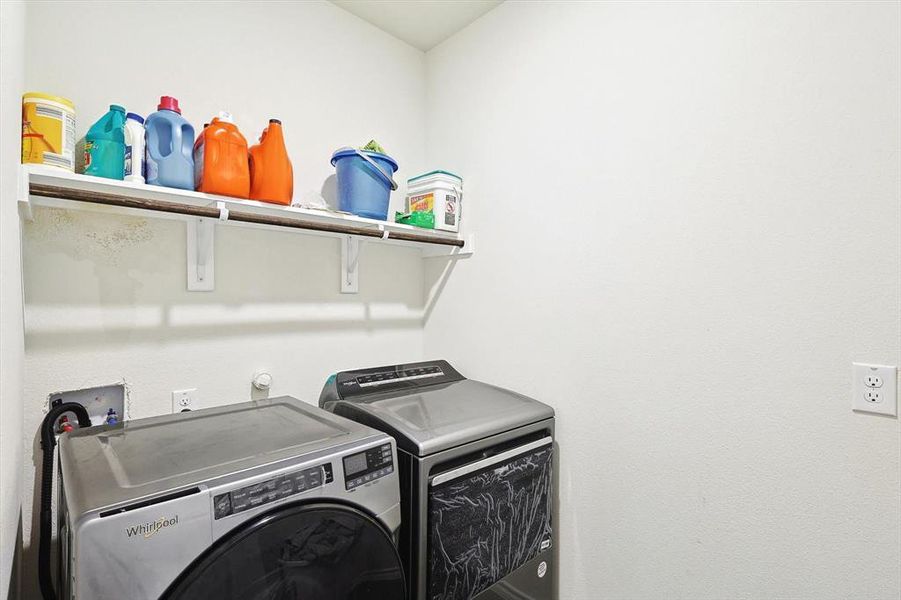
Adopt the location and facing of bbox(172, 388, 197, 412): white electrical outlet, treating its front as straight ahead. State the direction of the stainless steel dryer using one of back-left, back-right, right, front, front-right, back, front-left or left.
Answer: front-left

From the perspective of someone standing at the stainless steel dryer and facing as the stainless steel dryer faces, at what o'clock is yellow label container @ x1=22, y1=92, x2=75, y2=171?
The yellow label container is roughly at 4 o'clock from the stainless steel dryer.

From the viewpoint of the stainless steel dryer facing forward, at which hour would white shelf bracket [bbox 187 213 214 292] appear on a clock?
The white shelf bracket is roughly at 5 o'clock from the stainless steel dryer.

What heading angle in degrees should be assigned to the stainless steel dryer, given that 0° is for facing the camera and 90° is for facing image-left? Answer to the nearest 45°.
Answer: approximately 315°

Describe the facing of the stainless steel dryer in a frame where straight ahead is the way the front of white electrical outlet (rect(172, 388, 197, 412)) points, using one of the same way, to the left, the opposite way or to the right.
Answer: the same way

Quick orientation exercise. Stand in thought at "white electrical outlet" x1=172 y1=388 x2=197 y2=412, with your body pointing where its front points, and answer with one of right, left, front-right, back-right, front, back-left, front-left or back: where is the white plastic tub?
left

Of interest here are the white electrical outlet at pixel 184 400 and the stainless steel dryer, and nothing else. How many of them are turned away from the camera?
0

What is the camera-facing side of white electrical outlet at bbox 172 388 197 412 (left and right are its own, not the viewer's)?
front
